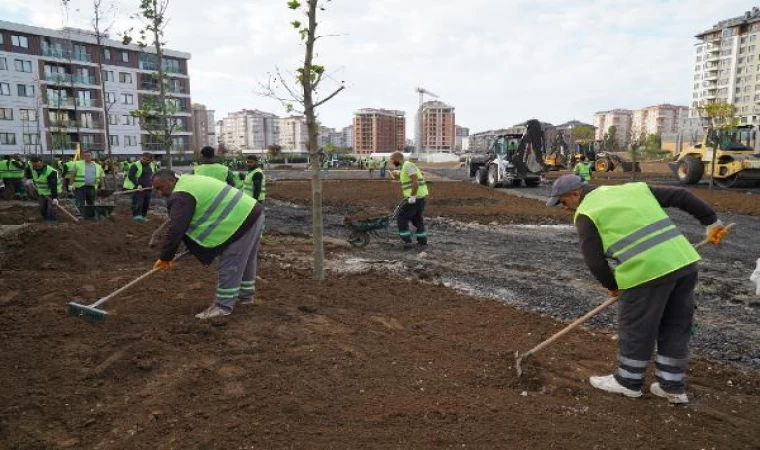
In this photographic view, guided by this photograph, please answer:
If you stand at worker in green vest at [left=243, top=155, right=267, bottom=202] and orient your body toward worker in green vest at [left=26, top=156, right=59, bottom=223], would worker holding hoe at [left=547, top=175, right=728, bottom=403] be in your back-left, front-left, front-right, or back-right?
back-left

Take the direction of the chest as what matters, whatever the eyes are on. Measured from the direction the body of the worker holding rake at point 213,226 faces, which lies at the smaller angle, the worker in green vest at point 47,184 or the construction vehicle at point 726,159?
the worker in green vest

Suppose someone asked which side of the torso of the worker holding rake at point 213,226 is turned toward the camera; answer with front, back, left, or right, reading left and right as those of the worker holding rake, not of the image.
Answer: left

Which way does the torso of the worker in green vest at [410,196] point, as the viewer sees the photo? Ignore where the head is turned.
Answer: to the viewer's left

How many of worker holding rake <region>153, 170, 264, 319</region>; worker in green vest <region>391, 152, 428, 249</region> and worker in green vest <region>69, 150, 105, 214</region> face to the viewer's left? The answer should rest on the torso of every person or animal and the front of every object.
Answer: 2

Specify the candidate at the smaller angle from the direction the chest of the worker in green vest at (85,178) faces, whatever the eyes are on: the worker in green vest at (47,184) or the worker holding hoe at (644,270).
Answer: the worker holding hoe
